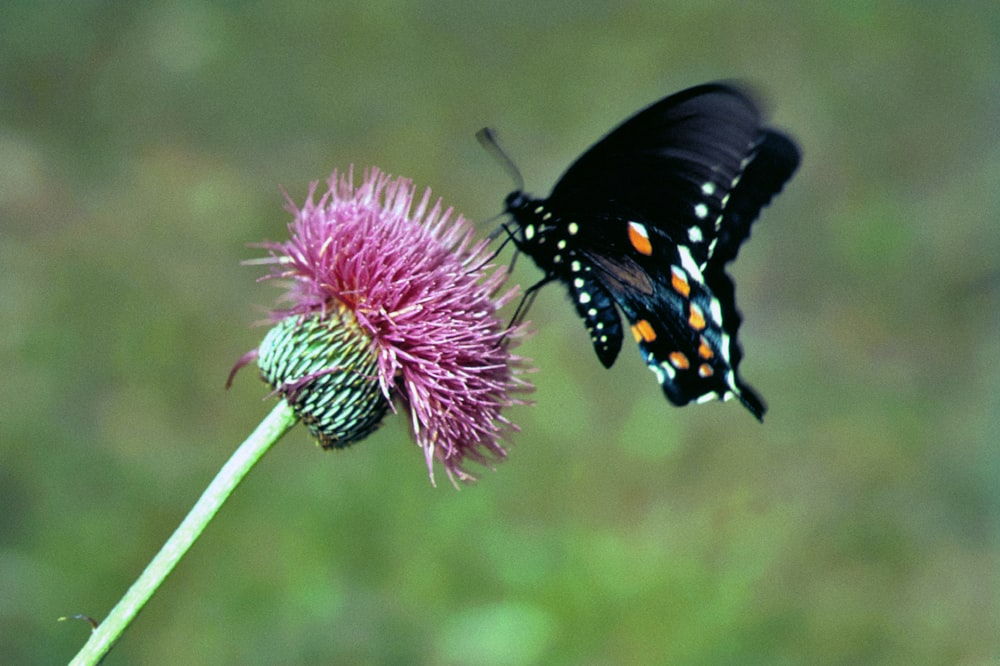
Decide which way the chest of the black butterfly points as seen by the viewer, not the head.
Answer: to the viewer's left
